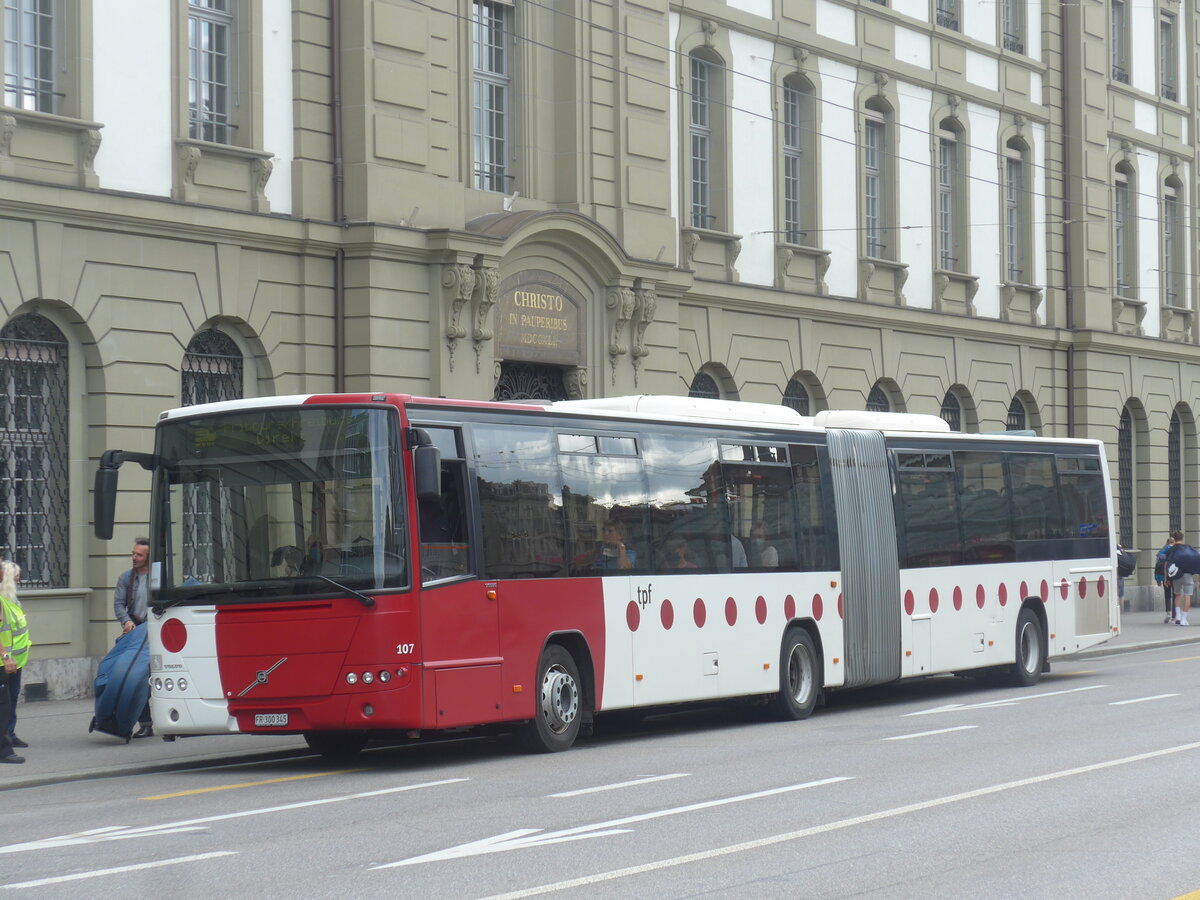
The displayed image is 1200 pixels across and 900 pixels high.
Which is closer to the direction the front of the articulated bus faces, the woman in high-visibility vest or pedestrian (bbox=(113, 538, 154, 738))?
the woman in high-visibility vest

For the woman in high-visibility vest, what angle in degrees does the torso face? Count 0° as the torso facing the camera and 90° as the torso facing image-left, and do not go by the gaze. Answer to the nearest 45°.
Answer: approximately 270°

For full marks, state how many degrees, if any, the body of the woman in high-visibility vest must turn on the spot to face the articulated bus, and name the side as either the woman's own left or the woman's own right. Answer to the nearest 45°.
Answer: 0° — they already face it

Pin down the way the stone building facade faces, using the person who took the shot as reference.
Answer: facing the viewer and to the right of the viewer

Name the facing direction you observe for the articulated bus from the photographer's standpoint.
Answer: facing the viewer and to the left of the viewer

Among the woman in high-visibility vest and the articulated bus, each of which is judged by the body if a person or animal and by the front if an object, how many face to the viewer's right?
1

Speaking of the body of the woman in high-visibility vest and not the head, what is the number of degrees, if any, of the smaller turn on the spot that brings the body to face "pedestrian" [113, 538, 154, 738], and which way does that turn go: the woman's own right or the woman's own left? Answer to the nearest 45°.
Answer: approximately 45° to the woman's own left

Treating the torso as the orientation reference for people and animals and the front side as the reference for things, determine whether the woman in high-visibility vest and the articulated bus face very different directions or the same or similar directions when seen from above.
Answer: very different directions

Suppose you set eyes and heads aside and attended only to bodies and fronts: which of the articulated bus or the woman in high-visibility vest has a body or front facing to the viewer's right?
the woman in high-visibility vest

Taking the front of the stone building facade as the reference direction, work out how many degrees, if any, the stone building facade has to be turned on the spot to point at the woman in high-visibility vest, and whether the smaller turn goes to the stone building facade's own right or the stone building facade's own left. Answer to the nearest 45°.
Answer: approximately 45° to the stone building facade's own right
